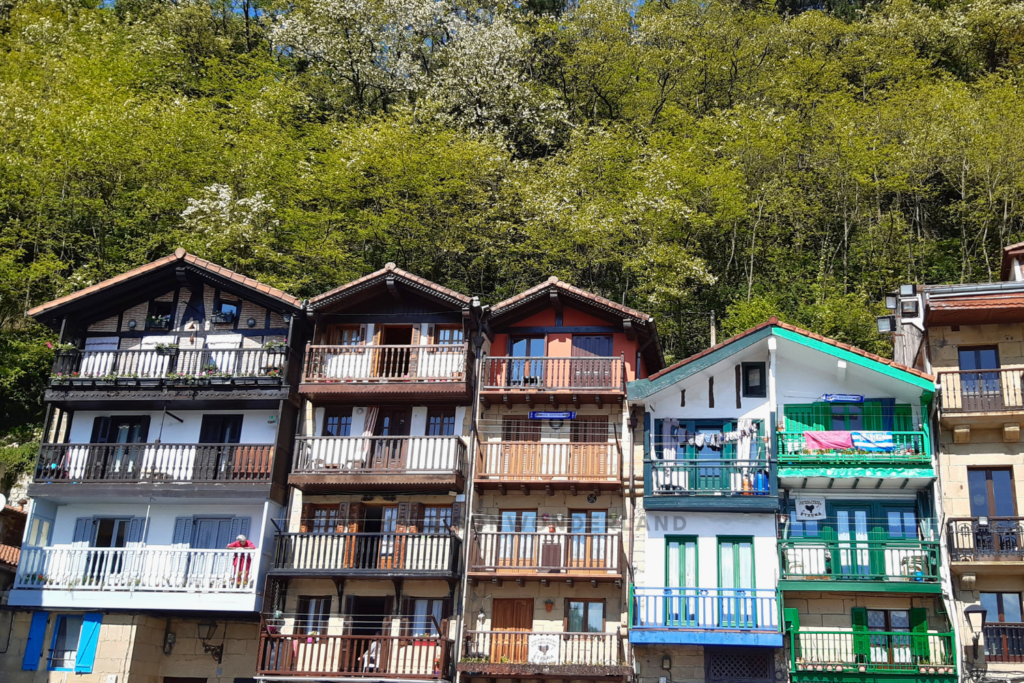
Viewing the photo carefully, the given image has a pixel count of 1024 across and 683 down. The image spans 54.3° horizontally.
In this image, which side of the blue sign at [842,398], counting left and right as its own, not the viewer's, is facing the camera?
front

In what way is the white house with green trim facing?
toward the camera

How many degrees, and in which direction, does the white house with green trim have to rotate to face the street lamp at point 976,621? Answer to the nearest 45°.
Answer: approximately 90° to its left
